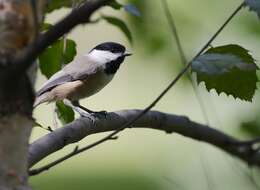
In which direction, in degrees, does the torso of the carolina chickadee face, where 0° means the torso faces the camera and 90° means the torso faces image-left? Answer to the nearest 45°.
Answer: approximately 270°

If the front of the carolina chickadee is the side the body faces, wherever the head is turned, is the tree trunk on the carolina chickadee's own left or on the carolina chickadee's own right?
on the carolina chickadee's own right

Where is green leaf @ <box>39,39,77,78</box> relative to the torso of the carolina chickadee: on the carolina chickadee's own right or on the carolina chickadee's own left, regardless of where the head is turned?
on the carolina chickadee's own left

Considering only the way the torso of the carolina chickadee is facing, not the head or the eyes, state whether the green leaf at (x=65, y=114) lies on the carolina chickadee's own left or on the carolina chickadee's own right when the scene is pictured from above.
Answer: on the carolina chickadee's own left
